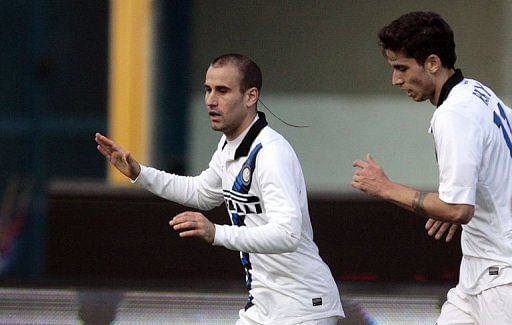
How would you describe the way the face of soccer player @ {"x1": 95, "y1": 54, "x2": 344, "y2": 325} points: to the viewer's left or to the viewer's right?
to the viewer's left

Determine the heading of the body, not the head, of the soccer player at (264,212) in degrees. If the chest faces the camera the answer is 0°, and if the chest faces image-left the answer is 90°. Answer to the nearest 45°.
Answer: approximately 45°

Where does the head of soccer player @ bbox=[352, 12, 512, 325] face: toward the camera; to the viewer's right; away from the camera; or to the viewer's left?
to the viewer's left

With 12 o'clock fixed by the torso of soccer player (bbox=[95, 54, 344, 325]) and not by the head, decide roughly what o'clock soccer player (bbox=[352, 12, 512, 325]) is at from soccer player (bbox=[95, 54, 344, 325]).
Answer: soccer player (bbox=[352, 12, 512, 325]) is roughly at 8 o'clock from soccer player (bbox=[95, 54, 344, 325]).
